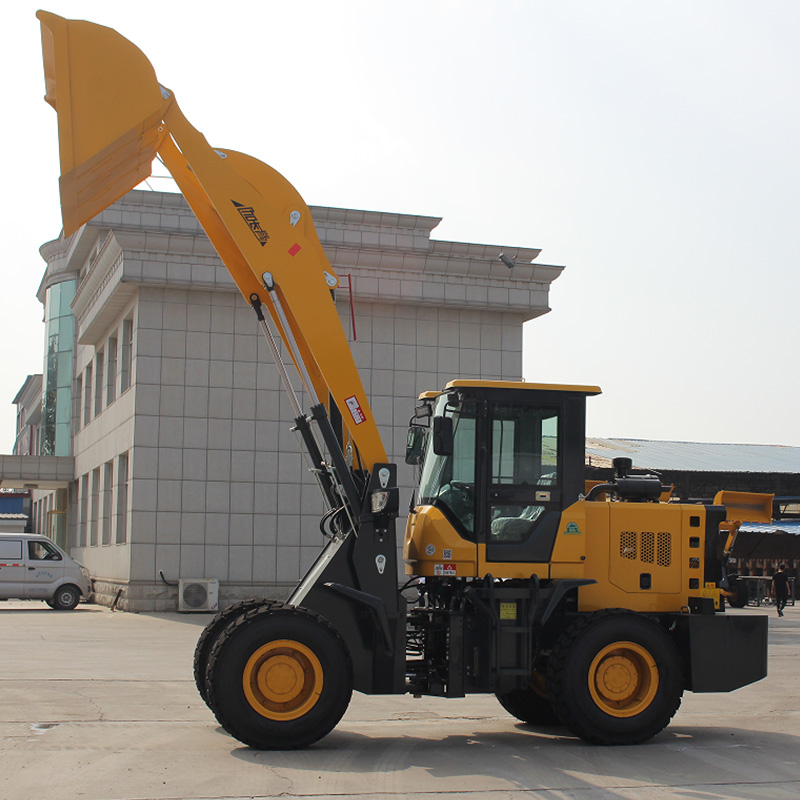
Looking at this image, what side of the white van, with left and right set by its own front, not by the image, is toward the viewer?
right

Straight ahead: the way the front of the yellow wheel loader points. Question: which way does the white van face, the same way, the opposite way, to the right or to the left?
the opposite way

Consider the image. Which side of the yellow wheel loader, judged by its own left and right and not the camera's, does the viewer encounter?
left

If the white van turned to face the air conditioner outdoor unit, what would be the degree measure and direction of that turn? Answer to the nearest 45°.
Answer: approximately 45° to its right

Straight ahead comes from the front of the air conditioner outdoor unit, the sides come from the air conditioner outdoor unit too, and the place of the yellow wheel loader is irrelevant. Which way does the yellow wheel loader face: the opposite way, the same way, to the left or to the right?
to the right

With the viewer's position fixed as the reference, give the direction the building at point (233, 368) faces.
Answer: facing to the left of the viewer

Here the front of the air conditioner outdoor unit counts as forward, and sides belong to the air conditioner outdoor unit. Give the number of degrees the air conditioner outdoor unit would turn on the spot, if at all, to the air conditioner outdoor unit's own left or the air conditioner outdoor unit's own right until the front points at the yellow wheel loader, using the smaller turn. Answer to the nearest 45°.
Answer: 0° — it already faces it

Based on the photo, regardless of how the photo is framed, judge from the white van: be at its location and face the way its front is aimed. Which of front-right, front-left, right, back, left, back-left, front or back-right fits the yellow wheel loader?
right
